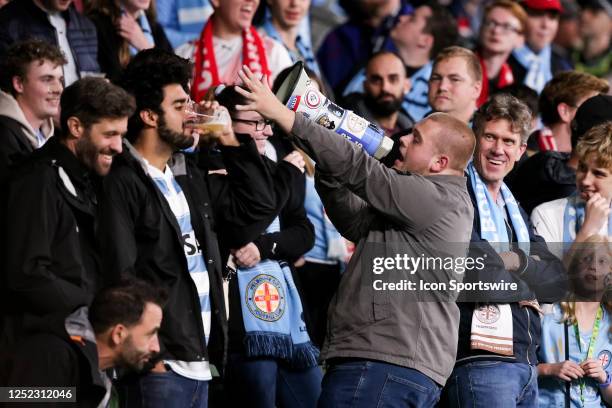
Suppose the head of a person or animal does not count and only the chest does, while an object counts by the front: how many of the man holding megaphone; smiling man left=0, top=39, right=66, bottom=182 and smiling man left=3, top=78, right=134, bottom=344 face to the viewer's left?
1

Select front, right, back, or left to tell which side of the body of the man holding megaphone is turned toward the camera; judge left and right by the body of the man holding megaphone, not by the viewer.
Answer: left

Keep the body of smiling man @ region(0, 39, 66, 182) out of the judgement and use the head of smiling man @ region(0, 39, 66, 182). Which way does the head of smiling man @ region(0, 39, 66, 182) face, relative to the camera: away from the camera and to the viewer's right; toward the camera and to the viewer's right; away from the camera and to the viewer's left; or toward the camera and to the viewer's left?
toward the camera and to the viewer's right

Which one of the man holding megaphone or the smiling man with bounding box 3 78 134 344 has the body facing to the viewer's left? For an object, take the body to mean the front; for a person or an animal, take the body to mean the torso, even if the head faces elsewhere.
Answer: the man holding megaphone

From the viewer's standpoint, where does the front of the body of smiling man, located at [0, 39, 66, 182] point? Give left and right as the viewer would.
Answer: facing the viewer and to the right of the viewer

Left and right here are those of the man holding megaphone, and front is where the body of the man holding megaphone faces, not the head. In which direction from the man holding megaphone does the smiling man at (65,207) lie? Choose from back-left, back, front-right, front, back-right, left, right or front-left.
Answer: front

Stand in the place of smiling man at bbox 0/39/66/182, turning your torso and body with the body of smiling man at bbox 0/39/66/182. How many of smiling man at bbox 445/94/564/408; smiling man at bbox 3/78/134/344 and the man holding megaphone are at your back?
0

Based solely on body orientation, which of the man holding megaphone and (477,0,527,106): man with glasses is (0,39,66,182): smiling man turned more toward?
the man holding megaphone

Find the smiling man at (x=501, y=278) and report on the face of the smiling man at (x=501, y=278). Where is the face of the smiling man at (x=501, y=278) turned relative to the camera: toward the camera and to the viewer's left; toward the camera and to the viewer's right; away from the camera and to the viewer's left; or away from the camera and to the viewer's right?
toward the camera and to the viewer's left

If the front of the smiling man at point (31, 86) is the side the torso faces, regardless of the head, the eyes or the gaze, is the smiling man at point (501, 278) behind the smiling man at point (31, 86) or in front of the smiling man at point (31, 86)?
in front

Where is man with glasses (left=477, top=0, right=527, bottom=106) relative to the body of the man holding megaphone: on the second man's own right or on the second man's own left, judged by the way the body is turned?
on the second man's own right

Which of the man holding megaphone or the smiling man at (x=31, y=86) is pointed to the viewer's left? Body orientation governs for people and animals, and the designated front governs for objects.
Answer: the man holding megaphone
